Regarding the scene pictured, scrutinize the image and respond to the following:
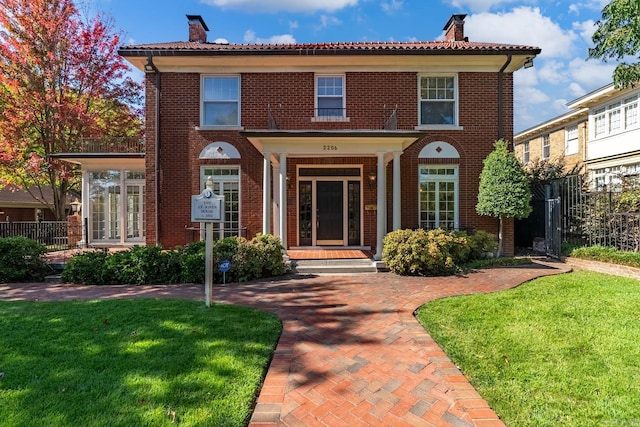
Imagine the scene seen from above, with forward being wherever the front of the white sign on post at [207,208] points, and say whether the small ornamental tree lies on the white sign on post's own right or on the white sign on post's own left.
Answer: on the white sign on post's own left

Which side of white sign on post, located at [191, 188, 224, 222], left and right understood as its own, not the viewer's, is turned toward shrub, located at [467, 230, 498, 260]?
left

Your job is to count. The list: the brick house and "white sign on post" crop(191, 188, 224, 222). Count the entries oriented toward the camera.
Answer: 2

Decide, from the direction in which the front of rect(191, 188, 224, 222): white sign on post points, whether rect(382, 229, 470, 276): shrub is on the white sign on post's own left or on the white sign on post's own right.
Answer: on the white sign on post's own left

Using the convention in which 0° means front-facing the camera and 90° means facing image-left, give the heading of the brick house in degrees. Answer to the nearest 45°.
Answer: approximately 0°

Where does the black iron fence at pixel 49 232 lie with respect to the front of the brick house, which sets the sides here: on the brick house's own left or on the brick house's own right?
on the brick house's own right

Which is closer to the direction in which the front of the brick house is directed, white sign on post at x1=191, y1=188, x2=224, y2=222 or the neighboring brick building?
the white sign on post

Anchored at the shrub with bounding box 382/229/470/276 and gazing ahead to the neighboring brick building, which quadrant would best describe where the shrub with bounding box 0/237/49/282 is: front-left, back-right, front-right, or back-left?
back-left

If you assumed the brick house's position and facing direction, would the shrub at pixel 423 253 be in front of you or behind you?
in front

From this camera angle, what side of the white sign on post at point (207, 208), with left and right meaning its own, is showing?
front

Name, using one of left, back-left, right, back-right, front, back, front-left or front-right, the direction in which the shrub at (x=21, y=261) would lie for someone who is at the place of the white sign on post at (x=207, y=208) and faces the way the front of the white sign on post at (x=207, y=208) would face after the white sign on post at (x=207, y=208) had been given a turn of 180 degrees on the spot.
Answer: front-left

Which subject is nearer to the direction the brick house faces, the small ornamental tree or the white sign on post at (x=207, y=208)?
the white sign on post

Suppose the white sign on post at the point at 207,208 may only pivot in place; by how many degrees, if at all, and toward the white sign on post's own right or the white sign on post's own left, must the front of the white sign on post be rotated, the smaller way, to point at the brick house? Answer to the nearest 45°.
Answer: approximately 135° to the white sign on post's own left

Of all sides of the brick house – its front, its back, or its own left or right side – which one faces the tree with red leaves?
right

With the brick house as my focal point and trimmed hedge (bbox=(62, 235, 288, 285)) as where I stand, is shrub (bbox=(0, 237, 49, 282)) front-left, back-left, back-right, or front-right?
back-left

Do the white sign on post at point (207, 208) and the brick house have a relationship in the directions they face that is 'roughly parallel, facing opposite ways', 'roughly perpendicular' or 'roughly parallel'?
roughly parallel
